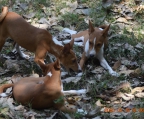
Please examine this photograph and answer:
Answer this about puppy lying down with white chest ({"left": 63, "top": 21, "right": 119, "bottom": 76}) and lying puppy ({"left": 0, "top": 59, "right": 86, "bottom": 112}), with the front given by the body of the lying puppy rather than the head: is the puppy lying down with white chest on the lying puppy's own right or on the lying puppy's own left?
on the lying puppy's own left

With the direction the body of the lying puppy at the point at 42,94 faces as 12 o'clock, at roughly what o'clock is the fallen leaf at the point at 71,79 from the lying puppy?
The fallen leaf is roughly at 10 o'clock from the lying puppy.

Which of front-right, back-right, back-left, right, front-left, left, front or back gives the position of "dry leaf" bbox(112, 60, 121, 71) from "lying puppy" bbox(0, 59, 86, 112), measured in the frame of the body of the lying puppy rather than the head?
front-left

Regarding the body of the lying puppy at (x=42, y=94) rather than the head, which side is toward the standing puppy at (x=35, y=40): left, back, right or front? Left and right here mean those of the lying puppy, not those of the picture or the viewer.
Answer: left

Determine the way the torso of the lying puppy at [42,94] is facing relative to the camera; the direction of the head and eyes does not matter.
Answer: to the viewer's right

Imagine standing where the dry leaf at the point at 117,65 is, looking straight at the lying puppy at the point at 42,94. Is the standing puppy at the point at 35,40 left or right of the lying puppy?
right
